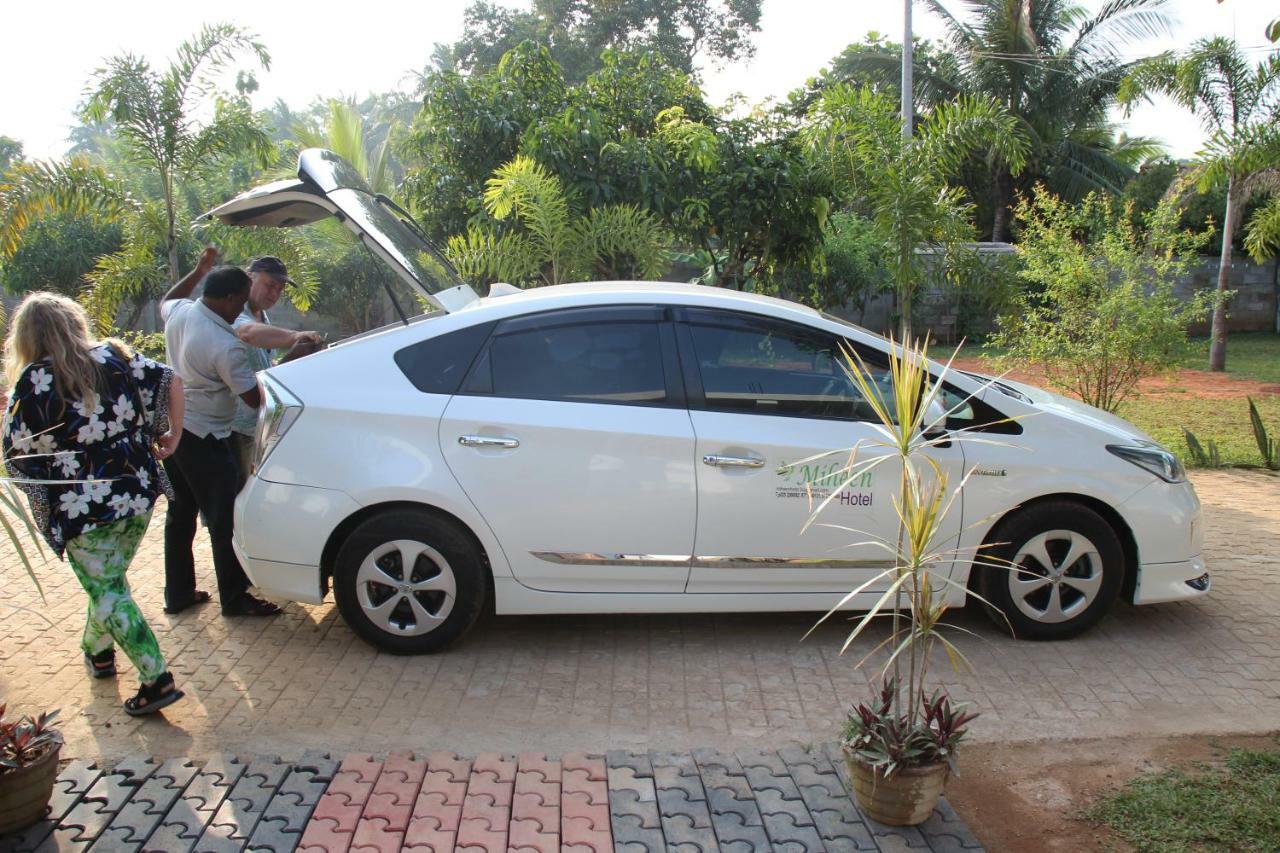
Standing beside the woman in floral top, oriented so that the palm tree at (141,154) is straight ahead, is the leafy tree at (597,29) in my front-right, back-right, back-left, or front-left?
front-right

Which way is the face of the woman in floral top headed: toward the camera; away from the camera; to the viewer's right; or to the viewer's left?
away from the camera

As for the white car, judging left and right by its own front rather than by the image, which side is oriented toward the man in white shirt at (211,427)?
back

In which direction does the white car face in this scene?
to the viewer's right

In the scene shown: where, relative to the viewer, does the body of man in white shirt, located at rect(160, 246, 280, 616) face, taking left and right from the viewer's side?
facing away from the viewer and to the right of the viewer

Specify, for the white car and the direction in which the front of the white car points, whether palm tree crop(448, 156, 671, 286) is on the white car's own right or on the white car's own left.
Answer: on the white car's own left

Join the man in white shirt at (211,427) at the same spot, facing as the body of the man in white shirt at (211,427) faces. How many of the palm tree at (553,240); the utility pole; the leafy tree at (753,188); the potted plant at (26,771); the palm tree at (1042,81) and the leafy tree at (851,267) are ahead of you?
5

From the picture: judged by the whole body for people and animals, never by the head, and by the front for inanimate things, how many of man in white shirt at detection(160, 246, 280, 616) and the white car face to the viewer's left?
0

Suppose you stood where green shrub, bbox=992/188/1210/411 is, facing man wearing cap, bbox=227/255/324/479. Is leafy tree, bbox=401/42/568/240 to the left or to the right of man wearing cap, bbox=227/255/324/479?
right

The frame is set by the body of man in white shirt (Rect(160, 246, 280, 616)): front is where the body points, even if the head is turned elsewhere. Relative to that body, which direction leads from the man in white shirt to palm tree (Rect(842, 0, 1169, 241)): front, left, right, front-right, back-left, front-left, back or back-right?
front
